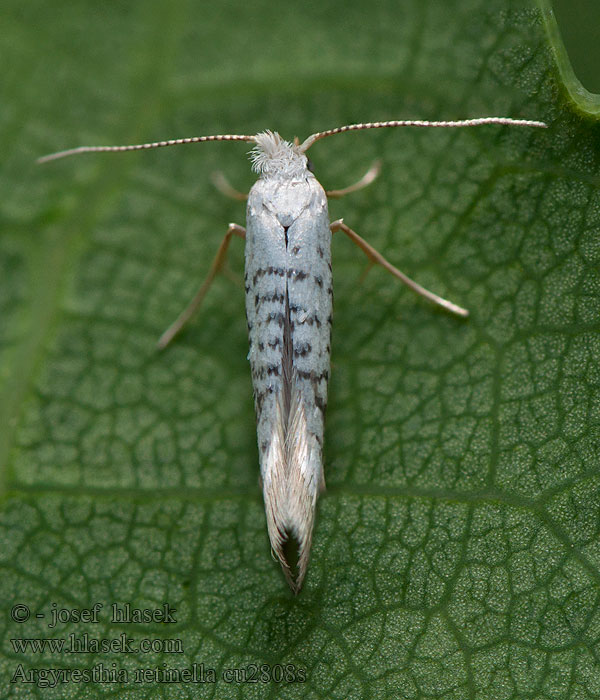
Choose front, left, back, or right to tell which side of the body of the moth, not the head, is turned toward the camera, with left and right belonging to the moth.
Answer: back
